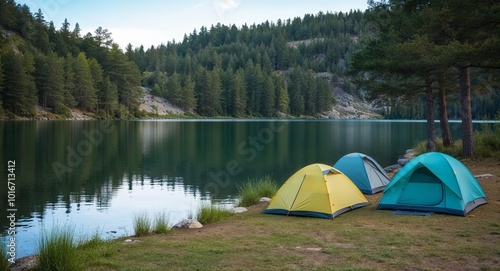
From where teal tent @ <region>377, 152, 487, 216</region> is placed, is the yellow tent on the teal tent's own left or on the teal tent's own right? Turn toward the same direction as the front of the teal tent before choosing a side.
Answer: on the teal tent's own right

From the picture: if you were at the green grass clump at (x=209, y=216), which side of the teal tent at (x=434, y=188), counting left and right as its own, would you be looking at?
right

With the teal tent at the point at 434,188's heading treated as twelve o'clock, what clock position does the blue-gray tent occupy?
The blue-gray tent is roughly at 5 o'clock from the teal tent.

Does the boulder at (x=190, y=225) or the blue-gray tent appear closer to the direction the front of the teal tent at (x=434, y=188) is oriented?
the boulder

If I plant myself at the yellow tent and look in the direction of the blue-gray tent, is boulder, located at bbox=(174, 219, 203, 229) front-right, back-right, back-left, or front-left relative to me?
back-left

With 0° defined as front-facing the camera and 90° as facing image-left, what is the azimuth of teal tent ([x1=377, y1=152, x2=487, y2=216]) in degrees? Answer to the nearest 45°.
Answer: approximately 0°

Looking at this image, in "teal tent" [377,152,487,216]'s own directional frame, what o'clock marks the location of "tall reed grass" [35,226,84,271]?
The tall reed grass is roughly at 1 o'clock from the teal tent.

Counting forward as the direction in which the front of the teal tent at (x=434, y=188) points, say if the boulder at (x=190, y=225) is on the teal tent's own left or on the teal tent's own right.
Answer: on the teal tent's own right
